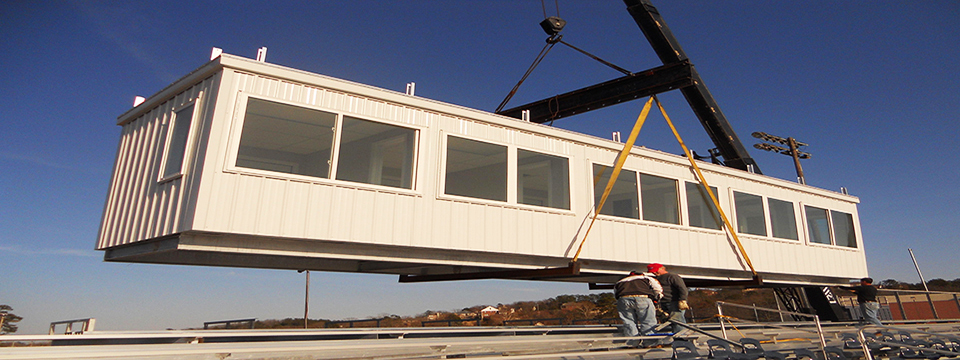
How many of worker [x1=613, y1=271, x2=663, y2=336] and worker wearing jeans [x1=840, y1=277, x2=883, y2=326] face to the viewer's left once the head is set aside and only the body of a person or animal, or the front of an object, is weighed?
1

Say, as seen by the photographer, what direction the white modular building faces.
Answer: facing the viewer and to the right of the viewer

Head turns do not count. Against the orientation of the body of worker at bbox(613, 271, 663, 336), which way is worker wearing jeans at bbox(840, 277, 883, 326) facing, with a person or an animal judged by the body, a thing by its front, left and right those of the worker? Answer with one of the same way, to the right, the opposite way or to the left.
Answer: to the left

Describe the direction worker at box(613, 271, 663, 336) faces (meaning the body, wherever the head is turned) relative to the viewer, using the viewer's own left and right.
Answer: facing away from the viewer

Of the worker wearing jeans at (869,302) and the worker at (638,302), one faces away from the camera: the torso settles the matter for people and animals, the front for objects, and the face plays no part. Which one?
the worker

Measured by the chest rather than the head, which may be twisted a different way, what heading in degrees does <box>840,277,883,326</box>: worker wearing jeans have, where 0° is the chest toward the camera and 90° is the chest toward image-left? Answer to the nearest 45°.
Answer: approximately 90°

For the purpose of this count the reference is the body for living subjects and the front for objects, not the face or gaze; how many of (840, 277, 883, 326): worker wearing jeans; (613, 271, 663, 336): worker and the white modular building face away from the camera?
1

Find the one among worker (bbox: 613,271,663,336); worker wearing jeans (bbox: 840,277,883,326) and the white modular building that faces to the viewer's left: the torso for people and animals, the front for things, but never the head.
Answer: the worker wearing jeans

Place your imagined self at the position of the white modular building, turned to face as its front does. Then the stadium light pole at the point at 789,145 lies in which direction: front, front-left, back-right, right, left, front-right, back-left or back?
left

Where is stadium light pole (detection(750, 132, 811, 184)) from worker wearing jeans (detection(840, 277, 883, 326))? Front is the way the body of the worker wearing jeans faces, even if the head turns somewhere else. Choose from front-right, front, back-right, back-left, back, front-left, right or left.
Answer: right

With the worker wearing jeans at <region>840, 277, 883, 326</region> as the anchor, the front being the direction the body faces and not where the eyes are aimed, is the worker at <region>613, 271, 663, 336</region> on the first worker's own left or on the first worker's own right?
on the first worker's own left

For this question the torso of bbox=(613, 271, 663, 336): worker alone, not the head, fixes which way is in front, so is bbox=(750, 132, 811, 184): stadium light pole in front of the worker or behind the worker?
in front
